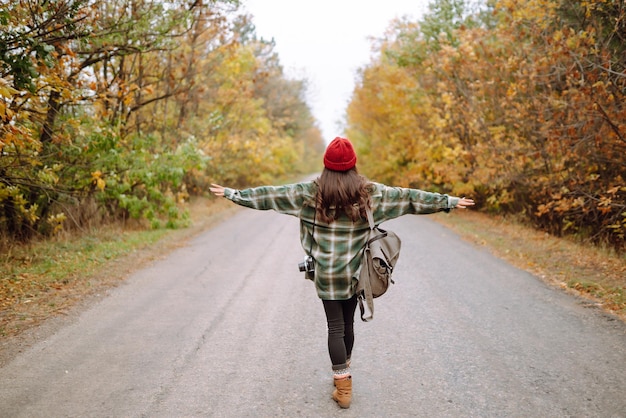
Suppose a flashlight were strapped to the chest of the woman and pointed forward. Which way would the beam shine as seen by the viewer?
away from the camera

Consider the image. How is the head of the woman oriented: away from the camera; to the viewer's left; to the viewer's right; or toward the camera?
away from the camera
